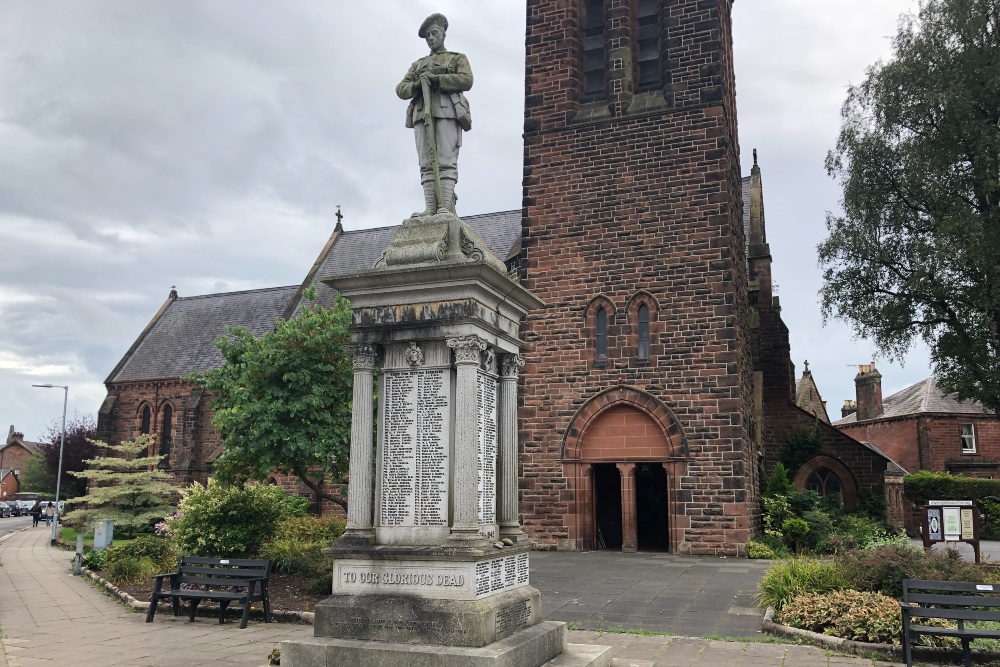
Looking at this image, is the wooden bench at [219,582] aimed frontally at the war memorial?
no

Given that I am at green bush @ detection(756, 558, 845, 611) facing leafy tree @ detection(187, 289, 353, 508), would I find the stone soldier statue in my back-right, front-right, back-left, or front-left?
front-left

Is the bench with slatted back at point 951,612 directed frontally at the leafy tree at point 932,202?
no

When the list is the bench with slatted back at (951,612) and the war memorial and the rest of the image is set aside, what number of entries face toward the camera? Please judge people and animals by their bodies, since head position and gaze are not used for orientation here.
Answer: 2

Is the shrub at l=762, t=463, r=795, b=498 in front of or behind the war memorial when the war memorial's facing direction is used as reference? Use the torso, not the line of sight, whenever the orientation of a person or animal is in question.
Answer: behind

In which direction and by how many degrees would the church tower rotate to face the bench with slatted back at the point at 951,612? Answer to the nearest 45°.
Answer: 0° — it already faces it

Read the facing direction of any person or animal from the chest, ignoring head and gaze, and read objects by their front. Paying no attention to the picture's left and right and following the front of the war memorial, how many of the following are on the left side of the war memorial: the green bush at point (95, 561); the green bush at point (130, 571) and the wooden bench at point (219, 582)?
0

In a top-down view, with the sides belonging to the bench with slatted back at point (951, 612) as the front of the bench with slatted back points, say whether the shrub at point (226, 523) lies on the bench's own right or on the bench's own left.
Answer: on the bench's own right

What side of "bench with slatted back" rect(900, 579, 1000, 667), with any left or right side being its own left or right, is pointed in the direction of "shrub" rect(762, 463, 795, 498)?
back

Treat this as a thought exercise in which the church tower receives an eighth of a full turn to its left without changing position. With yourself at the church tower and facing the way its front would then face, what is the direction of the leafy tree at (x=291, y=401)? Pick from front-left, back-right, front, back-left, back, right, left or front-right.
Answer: right

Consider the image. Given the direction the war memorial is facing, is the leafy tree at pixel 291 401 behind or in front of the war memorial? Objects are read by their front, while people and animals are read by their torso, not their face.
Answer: behind

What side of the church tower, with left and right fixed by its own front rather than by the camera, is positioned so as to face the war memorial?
front

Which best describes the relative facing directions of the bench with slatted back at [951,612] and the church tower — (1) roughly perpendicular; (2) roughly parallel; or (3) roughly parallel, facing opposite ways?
roughly parallel

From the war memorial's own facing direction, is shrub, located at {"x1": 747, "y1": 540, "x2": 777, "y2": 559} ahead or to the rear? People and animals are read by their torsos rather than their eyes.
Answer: to the rear

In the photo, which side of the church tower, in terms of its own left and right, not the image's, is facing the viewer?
front

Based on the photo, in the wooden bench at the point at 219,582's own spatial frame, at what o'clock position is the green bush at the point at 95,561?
The green bush is roughly at 4 o'clock from the wooden bench.

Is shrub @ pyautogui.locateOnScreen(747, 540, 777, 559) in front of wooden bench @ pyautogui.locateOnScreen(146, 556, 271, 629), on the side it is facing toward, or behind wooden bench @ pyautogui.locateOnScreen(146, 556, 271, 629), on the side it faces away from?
behind

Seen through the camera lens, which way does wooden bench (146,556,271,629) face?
facing the viewer and to the left of the viewer

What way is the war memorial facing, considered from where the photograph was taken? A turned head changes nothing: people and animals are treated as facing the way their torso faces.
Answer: facing the viewer

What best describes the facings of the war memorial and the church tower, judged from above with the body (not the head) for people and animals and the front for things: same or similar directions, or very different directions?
same or similar directions
